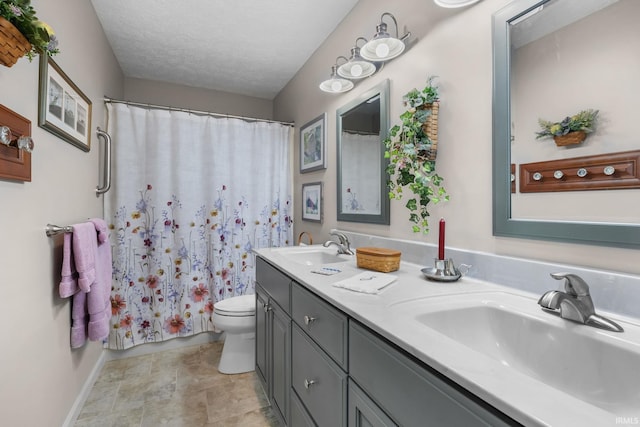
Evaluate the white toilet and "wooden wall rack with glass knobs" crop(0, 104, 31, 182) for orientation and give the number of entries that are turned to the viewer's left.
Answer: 1

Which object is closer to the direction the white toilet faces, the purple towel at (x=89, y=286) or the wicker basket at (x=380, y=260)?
the purple towel

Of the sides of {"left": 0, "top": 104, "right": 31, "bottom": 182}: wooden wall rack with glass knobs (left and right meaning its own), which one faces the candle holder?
front

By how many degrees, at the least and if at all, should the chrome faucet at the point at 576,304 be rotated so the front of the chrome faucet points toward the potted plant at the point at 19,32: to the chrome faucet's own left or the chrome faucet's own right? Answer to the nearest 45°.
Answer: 0° — it already faces it

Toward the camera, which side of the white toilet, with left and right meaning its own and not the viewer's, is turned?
left

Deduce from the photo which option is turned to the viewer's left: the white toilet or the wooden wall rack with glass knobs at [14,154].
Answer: the white toilet
